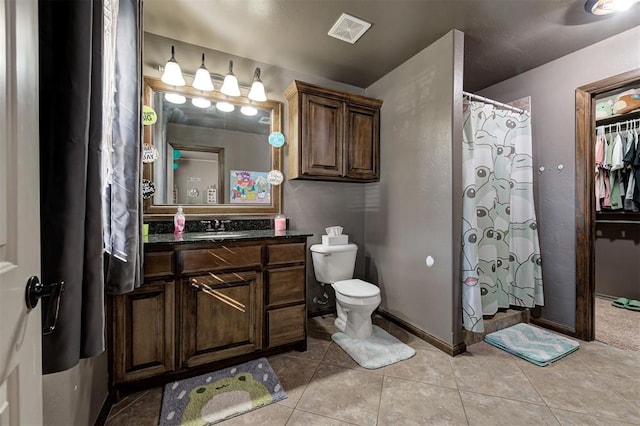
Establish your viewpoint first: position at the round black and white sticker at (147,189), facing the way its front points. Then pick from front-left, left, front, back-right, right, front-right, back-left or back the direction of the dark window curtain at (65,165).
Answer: front

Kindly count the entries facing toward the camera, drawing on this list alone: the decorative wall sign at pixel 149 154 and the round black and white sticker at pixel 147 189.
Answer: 2

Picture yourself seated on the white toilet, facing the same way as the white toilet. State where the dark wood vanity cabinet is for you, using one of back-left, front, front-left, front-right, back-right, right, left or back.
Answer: right

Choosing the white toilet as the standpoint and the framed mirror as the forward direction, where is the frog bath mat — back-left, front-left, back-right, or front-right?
front-left

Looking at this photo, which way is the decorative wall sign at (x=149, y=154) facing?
toward the camera

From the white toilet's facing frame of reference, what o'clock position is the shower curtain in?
The shower curtain is roughly at 10 o'clock from the white toilet.

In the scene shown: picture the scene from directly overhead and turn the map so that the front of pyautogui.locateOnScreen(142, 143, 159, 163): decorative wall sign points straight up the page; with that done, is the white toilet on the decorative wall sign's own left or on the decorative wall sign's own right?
on the decorative wall sign's own left

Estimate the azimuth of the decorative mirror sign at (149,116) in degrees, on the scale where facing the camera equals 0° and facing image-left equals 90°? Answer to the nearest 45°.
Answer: approximately 0°

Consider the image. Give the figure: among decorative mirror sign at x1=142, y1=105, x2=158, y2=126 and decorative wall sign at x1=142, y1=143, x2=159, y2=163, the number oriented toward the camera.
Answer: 2

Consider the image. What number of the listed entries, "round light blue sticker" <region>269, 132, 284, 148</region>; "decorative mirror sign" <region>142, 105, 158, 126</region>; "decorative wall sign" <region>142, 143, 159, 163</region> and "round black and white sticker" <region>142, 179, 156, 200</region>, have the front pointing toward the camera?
4

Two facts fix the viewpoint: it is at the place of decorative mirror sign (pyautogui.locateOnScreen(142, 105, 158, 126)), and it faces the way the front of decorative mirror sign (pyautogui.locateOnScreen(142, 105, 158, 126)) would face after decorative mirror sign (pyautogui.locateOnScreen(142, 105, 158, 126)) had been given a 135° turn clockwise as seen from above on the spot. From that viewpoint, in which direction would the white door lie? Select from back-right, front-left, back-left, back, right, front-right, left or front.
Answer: back-left

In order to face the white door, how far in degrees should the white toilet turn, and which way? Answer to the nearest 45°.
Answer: approximately 45° to its right

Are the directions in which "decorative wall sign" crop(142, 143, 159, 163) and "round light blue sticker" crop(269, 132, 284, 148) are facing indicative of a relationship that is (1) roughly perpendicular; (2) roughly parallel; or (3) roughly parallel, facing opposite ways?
roughly parallel

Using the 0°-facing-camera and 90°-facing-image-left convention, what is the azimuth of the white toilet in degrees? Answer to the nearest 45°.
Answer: approximately 315°
